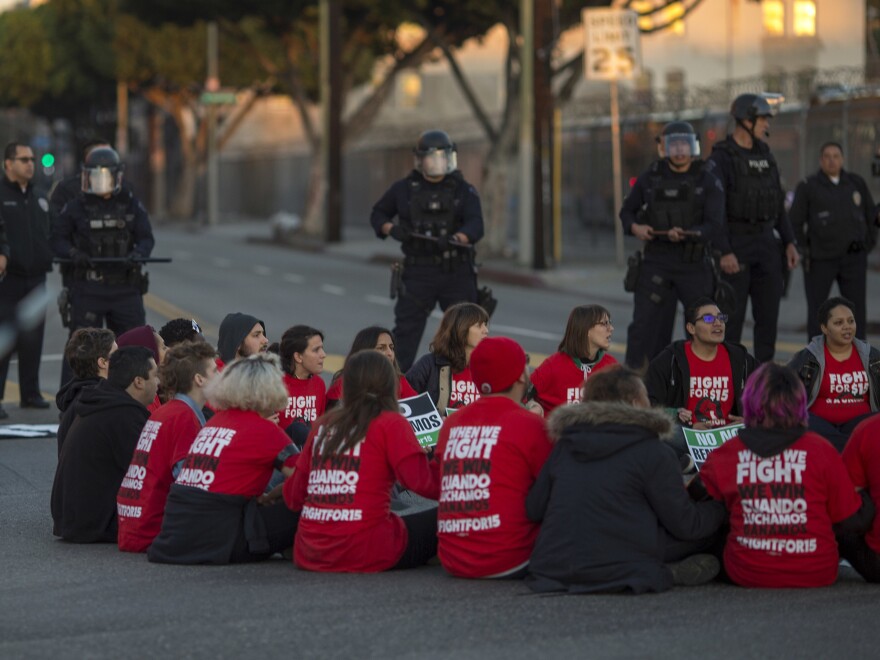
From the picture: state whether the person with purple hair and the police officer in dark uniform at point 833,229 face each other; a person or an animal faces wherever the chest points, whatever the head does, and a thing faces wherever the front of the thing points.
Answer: yes

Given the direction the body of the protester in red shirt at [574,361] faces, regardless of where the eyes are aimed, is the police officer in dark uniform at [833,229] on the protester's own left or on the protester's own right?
on the protester's own left

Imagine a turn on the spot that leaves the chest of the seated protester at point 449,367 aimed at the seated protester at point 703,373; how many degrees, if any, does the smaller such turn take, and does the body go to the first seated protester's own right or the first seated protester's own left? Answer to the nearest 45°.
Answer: approximately 45° to the first seated protester's own left

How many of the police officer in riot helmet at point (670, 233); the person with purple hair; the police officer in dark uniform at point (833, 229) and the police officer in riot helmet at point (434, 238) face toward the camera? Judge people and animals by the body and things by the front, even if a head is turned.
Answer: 3

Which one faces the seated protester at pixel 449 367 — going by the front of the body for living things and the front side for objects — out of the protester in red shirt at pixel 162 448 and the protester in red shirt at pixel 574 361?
the protester in red shirt at pixel 162 448

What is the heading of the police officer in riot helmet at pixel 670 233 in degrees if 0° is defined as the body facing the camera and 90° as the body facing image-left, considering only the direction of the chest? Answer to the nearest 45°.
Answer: approximately 0°

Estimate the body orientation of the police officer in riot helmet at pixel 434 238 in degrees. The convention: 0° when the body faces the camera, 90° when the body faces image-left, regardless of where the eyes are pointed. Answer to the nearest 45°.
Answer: approximately 0°

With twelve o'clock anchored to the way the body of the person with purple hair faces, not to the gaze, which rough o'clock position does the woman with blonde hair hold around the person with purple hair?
The woman with blonde hair is roughly at 9 o'clock from the person with purple hair.

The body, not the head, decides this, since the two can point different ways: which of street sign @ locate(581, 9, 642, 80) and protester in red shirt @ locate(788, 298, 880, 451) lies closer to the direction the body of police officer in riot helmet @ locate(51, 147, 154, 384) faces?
the protester in red shirt

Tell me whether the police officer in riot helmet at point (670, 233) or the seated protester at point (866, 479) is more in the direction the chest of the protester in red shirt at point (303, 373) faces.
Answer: the seated protester

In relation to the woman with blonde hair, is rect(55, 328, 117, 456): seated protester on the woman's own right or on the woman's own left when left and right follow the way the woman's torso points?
on the woman's own left

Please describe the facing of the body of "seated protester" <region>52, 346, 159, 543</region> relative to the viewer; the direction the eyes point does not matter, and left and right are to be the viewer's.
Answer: facing away from the viewer and to the right of the viewer
